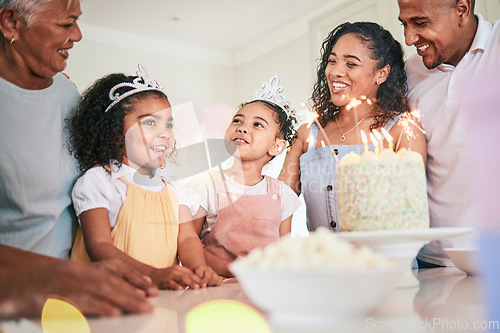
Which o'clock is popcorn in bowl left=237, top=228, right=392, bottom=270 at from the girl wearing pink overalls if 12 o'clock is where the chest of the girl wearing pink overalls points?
The popcorn in bowl is roughly at 12 o'clock from the girl wearing pink overalls.

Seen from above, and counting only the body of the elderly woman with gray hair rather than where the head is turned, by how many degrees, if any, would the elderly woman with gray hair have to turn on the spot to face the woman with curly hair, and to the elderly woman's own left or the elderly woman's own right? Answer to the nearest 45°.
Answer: approximately 45° to the elderly woman's own left

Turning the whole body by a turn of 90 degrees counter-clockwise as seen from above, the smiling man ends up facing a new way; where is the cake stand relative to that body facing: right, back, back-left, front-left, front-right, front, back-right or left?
front-right

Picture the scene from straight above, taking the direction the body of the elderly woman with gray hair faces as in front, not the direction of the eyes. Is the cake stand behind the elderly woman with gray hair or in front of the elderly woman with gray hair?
in front

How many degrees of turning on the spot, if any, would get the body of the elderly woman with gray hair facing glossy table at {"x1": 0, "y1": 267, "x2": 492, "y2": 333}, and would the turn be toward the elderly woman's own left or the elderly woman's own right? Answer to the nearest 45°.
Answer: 0° — they already face it

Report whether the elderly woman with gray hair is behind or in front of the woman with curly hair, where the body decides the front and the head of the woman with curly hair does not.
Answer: in front

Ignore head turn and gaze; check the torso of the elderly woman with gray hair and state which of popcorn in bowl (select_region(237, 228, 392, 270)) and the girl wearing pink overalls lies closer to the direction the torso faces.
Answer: the popcorn in bowl

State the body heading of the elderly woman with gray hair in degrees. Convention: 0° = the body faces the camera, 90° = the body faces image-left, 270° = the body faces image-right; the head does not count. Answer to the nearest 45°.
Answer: approximately 315°
